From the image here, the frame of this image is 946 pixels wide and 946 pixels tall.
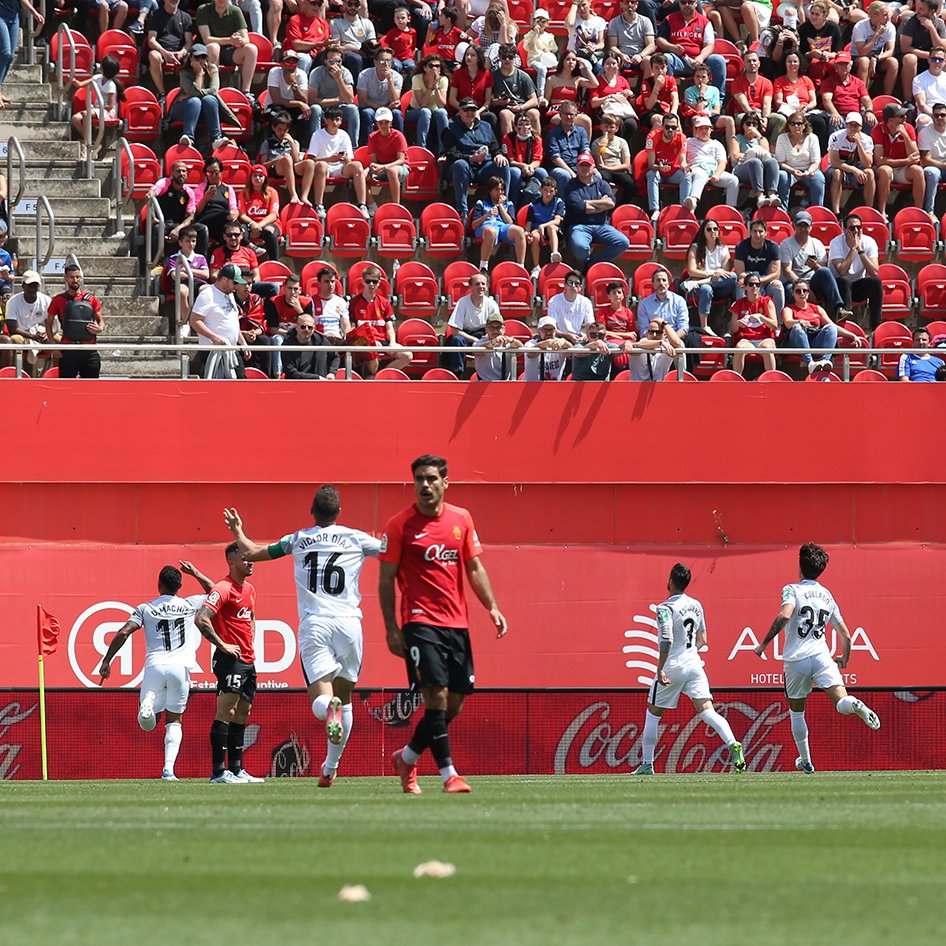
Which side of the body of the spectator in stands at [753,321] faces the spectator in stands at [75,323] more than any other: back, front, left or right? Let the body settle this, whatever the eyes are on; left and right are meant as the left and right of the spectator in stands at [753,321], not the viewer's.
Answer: right

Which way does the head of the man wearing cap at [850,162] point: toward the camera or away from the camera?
toward the camera

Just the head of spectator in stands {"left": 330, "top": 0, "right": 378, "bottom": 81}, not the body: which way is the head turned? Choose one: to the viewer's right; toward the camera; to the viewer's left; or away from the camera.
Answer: toward the camera

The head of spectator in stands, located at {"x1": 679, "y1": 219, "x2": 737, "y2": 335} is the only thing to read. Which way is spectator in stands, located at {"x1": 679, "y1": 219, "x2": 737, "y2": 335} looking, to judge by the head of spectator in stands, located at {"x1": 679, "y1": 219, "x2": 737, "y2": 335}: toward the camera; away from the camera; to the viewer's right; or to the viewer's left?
toward the camera

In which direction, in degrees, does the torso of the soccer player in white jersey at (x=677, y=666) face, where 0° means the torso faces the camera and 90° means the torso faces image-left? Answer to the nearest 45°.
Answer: approximately 135°

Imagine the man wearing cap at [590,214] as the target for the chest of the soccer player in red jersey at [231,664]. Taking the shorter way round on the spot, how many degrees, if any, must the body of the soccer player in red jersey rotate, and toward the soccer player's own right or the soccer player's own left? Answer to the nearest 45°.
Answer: approximately 90° to the soccer player's own left

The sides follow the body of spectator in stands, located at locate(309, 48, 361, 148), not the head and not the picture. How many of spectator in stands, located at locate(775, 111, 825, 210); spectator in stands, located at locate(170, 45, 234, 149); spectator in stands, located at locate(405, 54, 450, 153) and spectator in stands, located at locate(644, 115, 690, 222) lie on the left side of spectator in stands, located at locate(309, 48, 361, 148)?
3

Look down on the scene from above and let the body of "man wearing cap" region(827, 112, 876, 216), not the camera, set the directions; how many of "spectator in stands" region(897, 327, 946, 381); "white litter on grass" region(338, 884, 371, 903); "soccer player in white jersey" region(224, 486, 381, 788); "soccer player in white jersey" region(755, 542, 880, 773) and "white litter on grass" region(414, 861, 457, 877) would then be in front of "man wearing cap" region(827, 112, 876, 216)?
5

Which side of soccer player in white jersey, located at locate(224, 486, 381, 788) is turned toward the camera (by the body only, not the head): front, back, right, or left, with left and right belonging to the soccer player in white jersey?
back

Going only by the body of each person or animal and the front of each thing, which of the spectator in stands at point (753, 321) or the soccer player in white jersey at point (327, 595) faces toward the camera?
the spectator in stands

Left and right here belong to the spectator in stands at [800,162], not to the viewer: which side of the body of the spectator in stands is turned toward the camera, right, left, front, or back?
front

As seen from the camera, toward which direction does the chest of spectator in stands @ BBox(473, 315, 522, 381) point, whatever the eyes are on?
toward the camera

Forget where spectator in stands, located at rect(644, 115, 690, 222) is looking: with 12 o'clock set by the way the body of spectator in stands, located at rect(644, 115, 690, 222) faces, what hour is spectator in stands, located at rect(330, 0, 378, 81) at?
spectator in stands, located at rect(330, 0, 378, 81) is roughly at 3 o'clock from spectator in stands, located at rect(644, 115, 690, 222).

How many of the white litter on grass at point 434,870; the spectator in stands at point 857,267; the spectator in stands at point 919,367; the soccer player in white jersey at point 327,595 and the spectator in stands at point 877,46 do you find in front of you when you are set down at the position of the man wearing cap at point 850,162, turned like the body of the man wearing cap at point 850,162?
4

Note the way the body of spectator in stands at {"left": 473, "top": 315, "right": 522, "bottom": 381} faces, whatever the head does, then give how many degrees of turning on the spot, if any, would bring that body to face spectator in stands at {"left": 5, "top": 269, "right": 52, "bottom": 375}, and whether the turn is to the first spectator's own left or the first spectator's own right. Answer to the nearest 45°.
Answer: approximately 90° to the first spectator's own right

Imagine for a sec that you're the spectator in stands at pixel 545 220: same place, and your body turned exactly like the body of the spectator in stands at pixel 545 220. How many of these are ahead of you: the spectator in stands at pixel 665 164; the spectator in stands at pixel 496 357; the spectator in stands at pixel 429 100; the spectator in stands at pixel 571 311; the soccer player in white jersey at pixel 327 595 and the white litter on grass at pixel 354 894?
4

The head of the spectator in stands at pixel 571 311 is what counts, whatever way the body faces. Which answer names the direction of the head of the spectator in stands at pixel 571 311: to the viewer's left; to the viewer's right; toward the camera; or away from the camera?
toward the camera

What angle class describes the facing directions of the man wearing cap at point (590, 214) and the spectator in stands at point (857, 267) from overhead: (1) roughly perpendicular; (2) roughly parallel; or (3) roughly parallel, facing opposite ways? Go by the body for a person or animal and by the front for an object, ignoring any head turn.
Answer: roughly parallel

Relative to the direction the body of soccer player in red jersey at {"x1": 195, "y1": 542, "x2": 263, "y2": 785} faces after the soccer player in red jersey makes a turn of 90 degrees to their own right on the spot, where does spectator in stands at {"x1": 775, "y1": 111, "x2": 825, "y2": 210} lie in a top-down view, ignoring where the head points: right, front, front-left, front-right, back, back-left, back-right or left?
back
